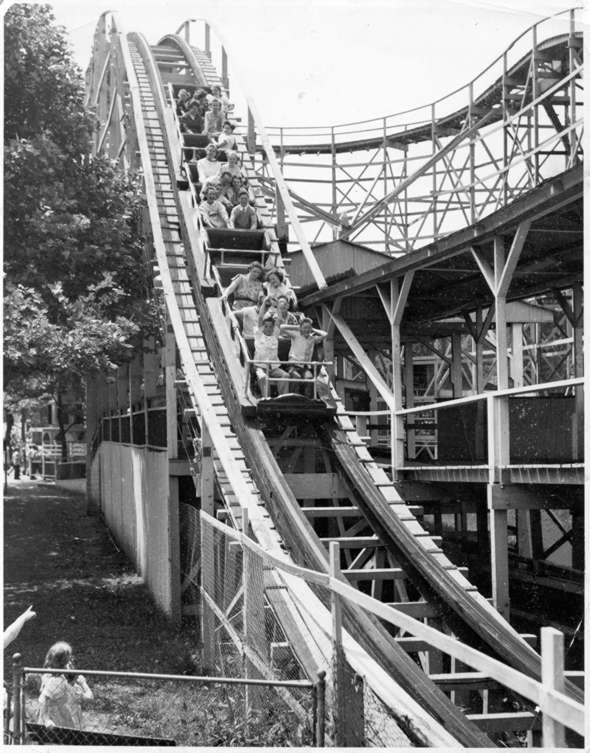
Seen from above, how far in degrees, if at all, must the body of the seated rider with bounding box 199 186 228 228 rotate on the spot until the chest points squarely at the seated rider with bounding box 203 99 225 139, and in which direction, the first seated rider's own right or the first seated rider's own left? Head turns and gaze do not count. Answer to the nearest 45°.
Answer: approximately 180°

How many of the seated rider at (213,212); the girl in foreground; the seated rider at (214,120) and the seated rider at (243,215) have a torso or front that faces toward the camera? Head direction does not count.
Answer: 3

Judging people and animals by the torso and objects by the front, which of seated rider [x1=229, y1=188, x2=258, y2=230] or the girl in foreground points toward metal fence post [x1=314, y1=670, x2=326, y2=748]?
the seated rider

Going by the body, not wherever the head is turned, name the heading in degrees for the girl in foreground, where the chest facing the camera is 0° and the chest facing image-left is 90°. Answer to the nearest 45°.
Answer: approximately 225°

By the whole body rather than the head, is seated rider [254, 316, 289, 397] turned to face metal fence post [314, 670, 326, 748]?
yes

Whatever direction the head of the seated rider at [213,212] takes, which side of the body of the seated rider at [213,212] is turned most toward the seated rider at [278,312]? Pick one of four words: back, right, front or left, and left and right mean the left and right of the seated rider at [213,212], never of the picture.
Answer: front

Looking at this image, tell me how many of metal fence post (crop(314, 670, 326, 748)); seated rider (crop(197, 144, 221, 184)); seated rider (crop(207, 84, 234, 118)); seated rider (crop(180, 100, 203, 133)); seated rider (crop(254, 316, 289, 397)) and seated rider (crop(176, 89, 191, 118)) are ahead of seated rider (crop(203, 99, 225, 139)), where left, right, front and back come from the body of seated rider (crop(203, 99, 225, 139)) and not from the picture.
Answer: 3
